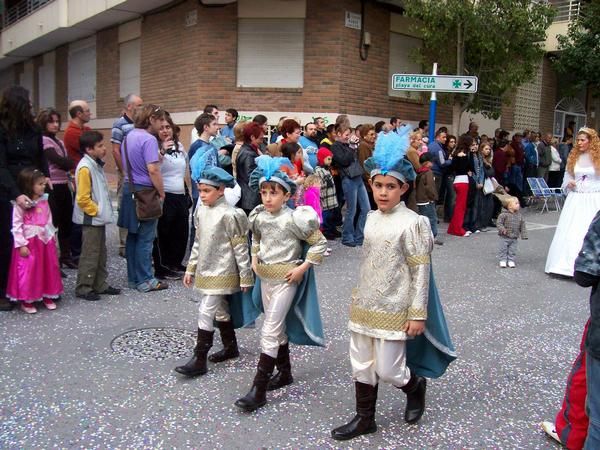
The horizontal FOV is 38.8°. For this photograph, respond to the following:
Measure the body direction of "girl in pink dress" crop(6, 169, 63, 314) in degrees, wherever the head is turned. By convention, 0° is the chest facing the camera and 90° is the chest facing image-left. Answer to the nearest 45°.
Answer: approximately 315°

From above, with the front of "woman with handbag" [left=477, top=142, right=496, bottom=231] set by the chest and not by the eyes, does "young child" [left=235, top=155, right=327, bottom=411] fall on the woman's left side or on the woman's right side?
on the woman's right side

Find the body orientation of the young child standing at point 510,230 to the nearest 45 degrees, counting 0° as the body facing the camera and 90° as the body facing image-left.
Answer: approximately 0°

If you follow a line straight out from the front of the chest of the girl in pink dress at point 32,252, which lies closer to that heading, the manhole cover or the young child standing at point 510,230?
the manhole cover

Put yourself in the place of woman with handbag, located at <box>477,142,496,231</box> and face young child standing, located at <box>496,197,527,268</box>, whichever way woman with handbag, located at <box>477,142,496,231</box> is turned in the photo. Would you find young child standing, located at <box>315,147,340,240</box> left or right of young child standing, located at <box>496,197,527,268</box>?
right

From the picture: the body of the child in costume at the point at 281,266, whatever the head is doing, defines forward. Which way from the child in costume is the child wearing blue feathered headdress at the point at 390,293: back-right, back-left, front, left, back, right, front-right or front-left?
left

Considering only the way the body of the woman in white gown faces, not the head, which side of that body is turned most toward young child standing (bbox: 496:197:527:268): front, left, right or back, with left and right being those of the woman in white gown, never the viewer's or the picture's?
right
